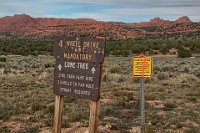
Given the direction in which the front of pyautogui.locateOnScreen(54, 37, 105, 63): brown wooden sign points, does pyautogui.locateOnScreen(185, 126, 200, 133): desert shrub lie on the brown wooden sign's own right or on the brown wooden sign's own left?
on the brown wooden sign's own left

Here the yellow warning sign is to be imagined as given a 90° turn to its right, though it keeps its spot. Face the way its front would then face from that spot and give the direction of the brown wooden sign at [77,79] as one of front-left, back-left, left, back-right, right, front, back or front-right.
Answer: front-left

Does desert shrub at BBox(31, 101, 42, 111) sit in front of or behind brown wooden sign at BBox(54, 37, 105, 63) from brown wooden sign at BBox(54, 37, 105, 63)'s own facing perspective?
behind

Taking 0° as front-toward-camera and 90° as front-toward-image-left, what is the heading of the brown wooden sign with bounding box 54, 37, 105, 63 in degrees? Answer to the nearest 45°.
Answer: approximately 0°

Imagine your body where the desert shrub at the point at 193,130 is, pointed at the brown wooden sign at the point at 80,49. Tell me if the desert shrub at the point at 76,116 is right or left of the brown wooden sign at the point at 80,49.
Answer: right

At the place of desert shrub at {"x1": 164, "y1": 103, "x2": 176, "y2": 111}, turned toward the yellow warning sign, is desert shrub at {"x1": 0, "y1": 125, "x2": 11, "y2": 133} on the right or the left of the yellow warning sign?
right

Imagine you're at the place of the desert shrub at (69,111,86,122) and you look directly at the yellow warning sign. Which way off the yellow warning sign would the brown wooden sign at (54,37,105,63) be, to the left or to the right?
right

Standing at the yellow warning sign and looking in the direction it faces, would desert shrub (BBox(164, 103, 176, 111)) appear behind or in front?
behind
